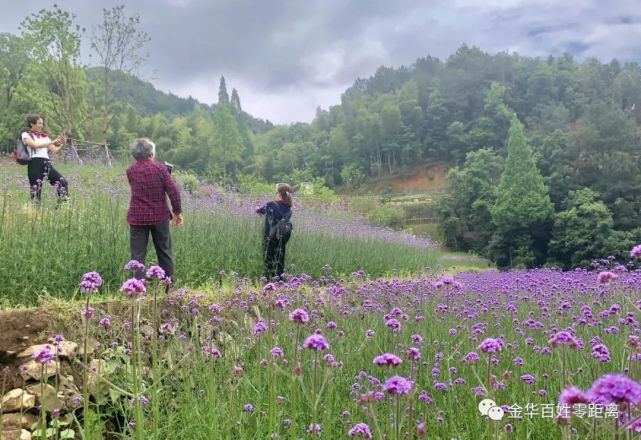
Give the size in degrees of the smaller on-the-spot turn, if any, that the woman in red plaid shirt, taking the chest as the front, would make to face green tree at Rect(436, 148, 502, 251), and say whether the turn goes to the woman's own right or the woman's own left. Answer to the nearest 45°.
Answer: approximately 45° to the woman's own right

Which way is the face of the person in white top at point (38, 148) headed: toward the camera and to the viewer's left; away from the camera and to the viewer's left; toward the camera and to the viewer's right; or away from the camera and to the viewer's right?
toward the camera and to the viewer's right

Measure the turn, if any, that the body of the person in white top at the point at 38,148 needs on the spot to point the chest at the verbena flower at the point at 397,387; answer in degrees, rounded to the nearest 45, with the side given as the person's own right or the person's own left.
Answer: approximately 45° to the person's own right

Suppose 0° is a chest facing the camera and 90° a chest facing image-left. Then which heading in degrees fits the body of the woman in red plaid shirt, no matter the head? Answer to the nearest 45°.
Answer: approximately 180°

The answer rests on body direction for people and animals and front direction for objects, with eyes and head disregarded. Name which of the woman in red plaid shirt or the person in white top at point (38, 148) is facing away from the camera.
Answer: the woman in red plaid shirt

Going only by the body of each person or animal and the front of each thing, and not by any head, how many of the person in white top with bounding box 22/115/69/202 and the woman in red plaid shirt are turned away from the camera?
1

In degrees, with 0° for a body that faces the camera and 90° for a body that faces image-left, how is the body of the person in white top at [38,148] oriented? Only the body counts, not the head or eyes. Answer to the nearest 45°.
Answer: approximately 315°

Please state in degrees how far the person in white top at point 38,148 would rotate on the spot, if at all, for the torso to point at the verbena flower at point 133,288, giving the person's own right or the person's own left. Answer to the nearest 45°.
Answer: approximately 45° to the person's own right

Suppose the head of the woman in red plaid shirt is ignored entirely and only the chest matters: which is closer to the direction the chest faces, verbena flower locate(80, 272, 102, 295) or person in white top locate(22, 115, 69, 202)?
the person in white top

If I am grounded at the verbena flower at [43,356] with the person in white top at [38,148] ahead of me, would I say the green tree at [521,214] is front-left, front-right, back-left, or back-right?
front-right

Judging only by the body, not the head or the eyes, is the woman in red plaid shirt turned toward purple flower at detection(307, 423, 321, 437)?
no

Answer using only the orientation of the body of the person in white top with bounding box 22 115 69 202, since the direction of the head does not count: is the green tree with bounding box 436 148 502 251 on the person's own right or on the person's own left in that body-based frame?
on the person's own left

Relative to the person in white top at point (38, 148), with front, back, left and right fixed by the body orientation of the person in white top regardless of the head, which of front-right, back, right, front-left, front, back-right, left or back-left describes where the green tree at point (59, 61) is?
back-left

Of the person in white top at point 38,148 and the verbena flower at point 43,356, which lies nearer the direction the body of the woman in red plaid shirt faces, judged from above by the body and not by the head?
the person in white top
